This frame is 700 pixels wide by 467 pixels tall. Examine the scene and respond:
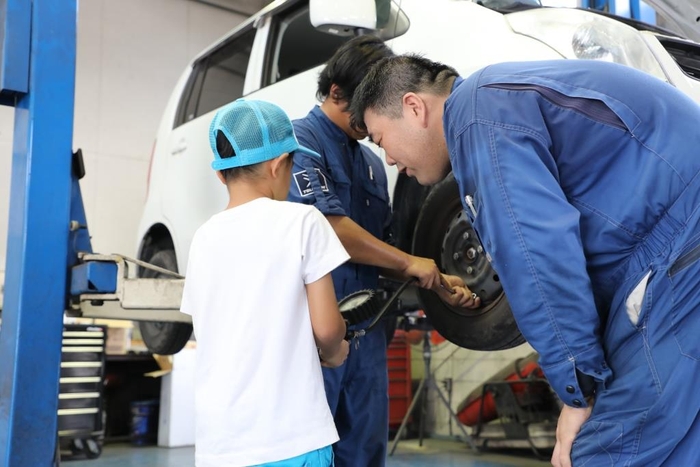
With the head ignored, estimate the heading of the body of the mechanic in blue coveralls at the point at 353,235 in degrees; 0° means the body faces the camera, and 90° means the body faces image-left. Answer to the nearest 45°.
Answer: approximately 315°

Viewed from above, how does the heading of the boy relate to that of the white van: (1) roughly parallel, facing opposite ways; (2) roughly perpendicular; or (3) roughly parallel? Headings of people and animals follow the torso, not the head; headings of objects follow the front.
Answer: roughly perpendicular

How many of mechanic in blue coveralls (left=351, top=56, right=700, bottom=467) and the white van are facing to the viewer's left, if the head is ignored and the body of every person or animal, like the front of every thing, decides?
1

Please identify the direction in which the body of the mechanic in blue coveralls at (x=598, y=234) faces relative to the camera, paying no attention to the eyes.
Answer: to the viewer's left

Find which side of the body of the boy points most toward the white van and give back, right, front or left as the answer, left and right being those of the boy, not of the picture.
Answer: front

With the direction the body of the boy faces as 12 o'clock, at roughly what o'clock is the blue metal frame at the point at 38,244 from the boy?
The blue metal frame is roughly at 9 o'clock from the boy.

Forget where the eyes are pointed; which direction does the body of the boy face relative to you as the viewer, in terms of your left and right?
facing away from the viewer and to the right of the viewer

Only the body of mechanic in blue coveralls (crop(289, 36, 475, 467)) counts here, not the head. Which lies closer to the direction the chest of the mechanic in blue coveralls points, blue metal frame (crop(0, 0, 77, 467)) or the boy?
the boy

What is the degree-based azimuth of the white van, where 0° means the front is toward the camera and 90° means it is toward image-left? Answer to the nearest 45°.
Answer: approximately 315°

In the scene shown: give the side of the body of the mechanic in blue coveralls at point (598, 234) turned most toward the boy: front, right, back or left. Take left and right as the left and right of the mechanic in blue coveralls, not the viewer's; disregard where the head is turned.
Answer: front

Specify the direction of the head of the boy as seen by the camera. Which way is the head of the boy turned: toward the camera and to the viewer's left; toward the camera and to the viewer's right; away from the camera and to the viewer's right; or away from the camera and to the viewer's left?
away from the camera and to the viewer's right

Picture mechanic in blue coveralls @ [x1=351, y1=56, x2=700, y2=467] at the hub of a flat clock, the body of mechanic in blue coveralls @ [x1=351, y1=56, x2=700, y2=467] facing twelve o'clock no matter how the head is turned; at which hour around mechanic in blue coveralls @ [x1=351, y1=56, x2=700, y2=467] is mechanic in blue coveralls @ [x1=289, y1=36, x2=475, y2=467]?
mechanic in blue coveralls @ [x1=289, y1=36, x2=475, y2=467] is roughly at 2 o'clock from mechanic in blue coveralls @ [x1=351, y1=56, x2=700, y2=467].

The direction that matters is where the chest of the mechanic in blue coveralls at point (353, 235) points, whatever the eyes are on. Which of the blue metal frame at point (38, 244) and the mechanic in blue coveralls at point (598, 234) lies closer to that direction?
the mechanic in blue coveralls

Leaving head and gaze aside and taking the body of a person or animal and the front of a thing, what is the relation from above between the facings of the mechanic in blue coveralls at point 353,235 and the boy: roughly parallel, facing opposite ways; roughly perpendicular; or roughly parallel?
roughly perpendicular
